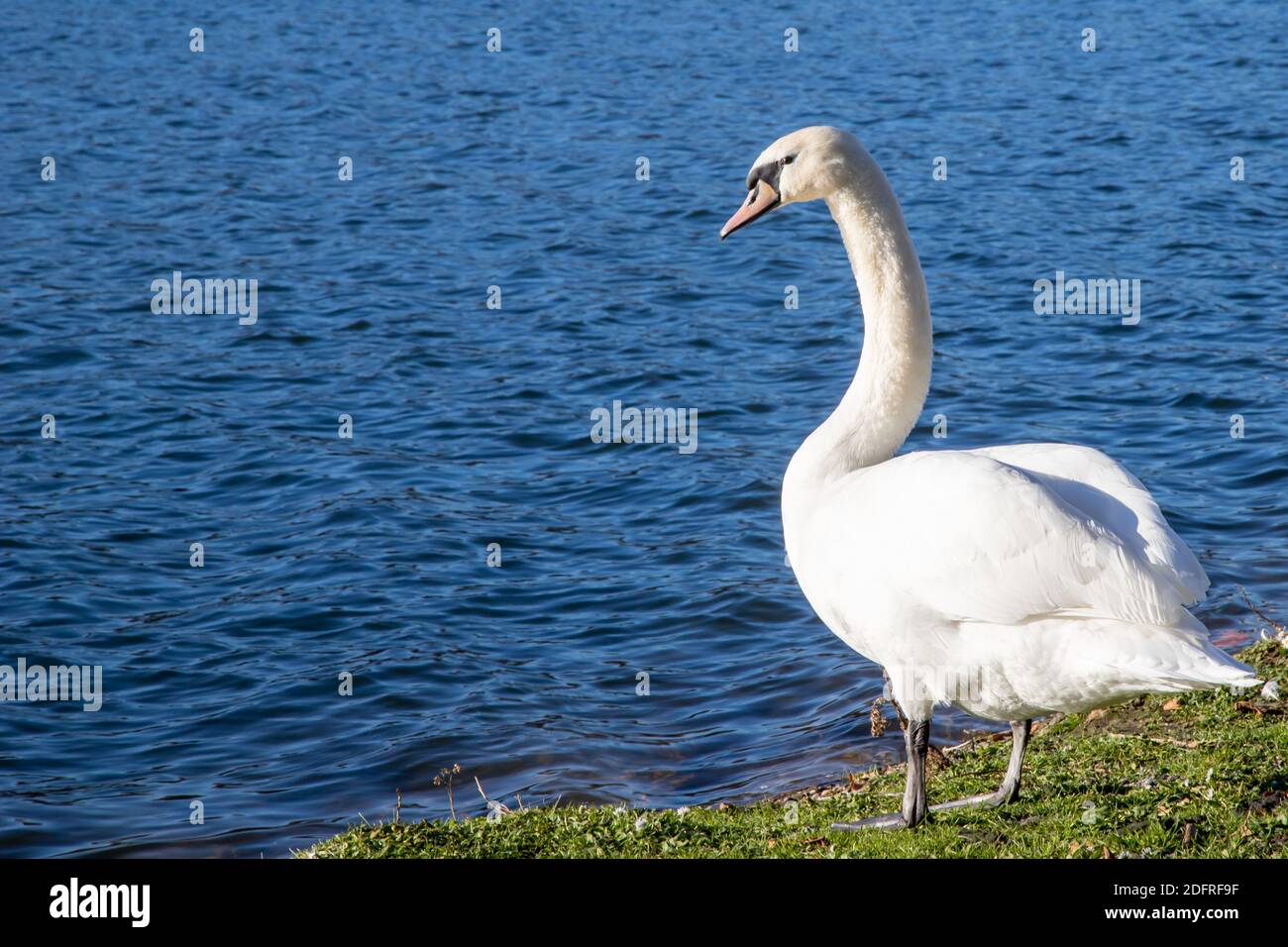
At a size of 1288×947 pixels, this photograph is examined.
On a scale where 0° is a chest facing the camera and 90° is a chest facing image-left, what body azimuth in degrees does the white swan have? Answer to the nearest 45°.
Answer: approximately 90°
